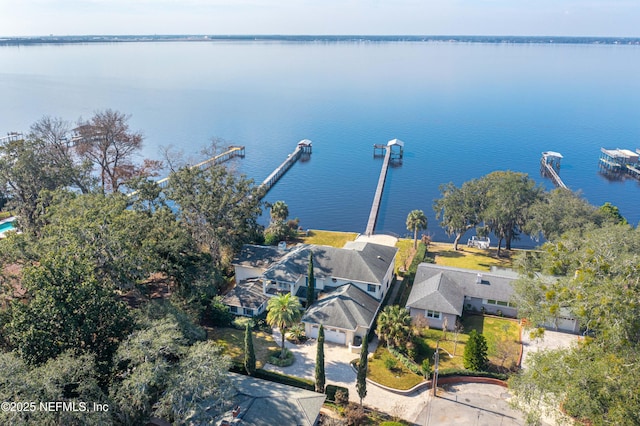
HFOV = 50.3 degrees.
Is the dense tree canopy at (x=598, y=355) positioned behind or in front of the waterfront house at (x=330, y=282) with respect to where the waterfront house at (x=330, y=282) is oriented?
in front

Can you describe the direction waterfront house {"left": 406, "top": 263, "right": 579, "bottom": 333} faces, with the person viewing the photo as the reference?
facing the viewer

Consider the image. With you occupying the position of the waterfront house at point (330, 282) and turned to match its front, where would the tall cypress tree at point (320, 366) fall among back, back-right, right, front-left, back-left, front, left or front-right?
front

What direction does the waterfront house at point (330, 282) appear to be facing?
toward the camera

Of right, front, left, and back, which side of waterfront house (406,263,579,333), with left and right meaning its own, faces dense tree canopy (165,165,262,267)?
right

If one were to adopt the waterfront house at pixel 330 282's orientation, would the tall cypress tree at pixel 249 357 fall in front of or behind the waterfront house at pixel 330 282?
in front

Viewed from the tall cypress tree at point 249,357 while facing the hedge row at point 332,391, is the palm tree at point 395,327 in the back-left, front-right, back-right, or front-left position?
front-left

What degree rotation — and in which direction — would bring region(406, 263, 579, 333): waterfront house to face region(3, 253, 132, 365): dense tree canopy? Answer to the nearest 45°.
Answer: approximately 45° to its right

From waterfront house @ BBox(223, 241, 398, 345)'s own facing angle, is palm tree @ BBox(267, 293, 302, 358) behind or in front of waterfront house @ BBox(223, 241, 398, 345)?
in front

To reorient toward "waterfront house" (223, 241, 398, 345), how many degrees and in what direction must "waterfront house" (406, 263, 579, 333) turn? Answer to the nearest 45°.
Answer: approximately 90° to its right

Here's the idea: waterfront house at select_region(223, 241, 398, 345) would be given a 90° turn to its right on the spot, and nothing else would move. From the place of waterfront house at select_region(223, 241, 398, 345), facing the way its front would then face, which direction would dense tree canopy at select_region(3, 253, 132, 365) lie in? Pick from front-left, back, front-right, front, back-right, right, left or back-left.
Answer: front-left

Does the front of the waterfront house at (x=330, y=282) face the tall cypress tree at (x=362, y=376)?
yes

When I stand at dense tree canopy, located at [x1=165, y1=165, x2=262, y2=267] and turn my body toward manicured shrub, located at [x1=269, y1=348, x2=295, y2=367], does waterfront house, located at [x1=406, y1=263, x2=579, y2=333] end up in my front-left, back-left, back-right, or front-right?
front-left

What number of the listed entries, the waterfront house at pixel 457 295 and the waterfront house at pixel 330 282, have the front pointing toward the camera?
2
